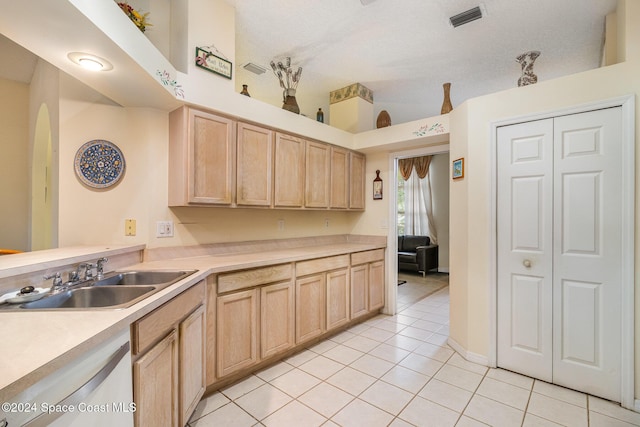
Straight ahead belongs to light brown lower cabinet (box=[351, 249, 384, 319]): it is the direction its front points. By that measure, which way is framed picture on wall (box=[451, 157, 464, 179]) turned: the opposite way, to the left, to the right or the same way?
to the right

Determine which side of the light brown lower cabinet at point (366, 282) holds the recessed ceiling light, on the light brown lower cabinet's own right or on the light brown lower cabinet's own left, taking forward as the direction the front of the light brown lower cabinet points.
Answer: on the light brown lower cabinet's own right

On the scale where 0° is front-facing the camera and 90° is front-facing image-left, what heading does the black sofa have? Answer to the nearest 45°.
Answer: approximately 45°

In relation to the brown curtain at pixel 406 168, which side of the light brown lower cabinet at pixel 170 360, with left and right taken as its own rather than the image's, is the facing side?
left

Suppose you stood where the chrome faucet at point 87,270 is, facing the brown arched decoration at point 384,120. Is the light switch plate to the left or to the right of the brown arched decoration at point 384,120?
left

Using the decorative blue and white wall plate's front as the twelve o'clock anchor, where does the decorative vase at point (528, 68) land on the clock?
The decorative vase is roughly at 10 o'clock from the decorative blue and white wall plate.

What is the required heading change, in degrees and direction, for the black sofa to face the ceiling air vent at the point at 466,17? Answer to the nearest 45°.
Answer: approximately 45° to its left
